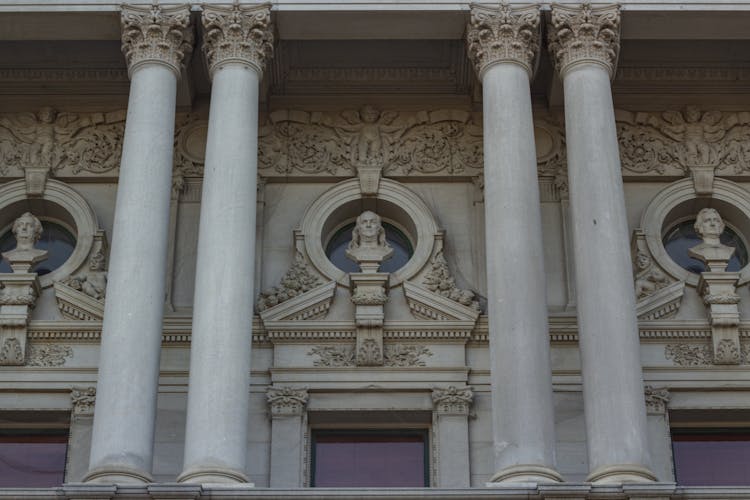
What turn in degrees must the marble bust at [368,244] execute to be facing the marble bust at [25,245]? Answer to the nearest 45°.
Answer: approximately 90° to its right

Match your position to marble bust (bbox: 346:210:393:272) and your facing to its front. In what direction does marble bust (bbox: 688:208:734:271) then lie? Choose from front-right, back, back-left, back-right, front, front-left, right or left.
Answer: left

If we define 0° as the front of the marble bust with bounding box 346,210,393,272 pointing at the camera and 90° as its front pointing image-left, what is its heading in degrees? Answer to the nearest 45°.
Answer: approximately 0°
